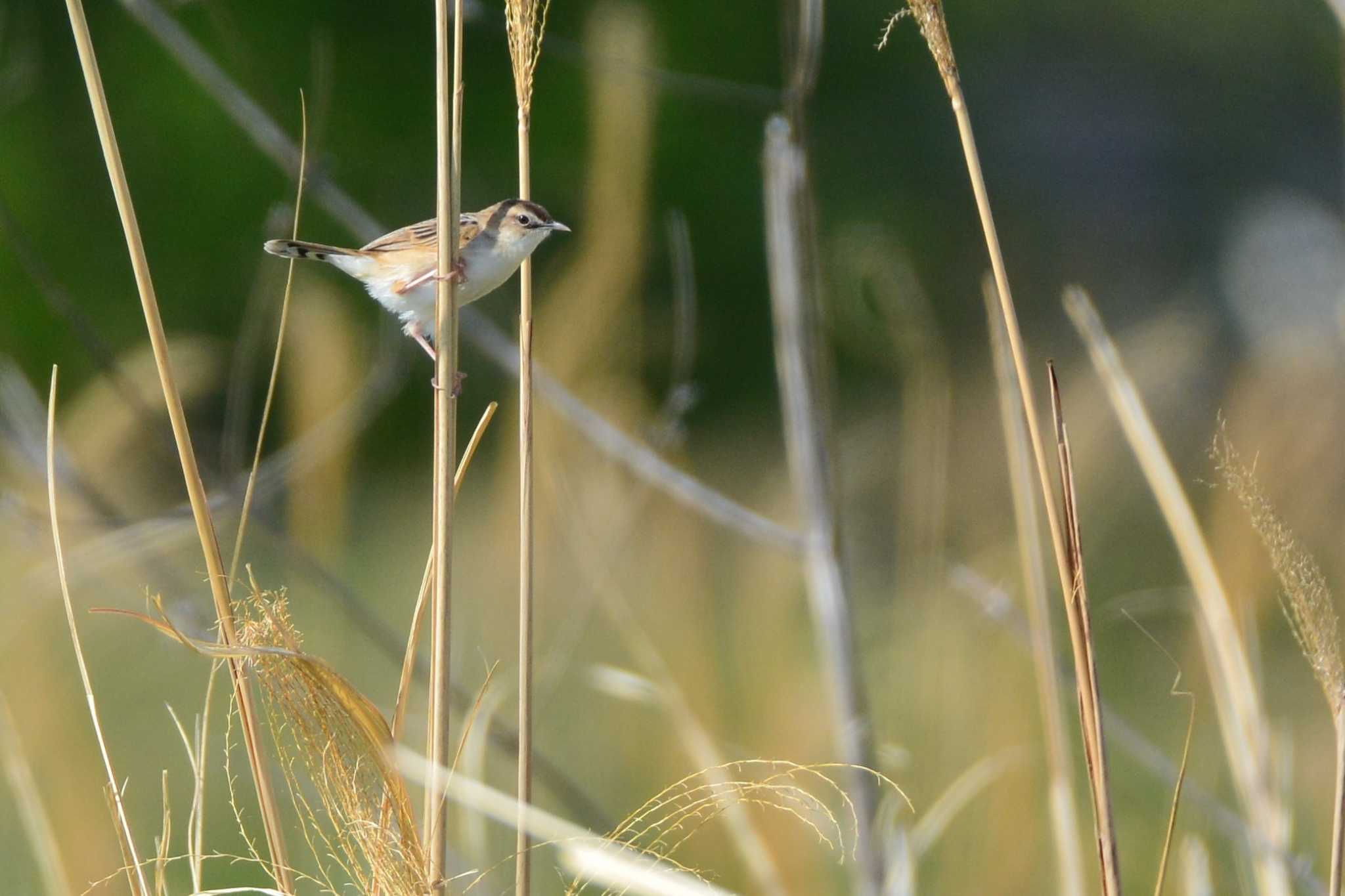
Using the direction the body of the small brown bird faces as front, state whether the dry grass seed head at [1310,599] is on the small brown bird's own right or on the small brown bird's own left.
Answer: on the small brown bird's own right

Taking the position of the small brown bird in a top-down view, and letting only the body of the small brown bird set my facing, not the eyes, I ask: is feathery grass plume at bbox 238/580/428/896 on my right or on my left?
on my right

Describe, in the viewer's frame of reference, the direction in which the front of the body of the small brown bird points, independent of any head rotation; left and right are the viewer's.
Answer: facing to the right of the viewer

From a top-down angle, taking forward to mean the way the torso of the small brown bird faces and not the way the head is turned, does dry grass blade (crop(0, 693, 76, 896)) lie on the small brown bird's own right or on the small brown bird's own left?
on the small brown bird's own right
